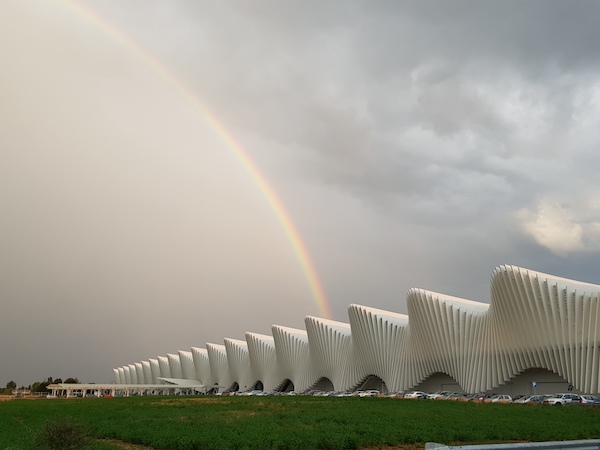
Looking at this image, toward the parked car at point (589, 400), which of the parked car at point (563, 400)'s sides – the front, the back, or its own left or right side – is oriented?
left

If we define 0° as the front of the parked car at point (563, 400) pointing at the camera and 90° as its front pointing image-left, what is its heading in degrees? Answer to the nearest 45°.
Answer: approximately 45°
